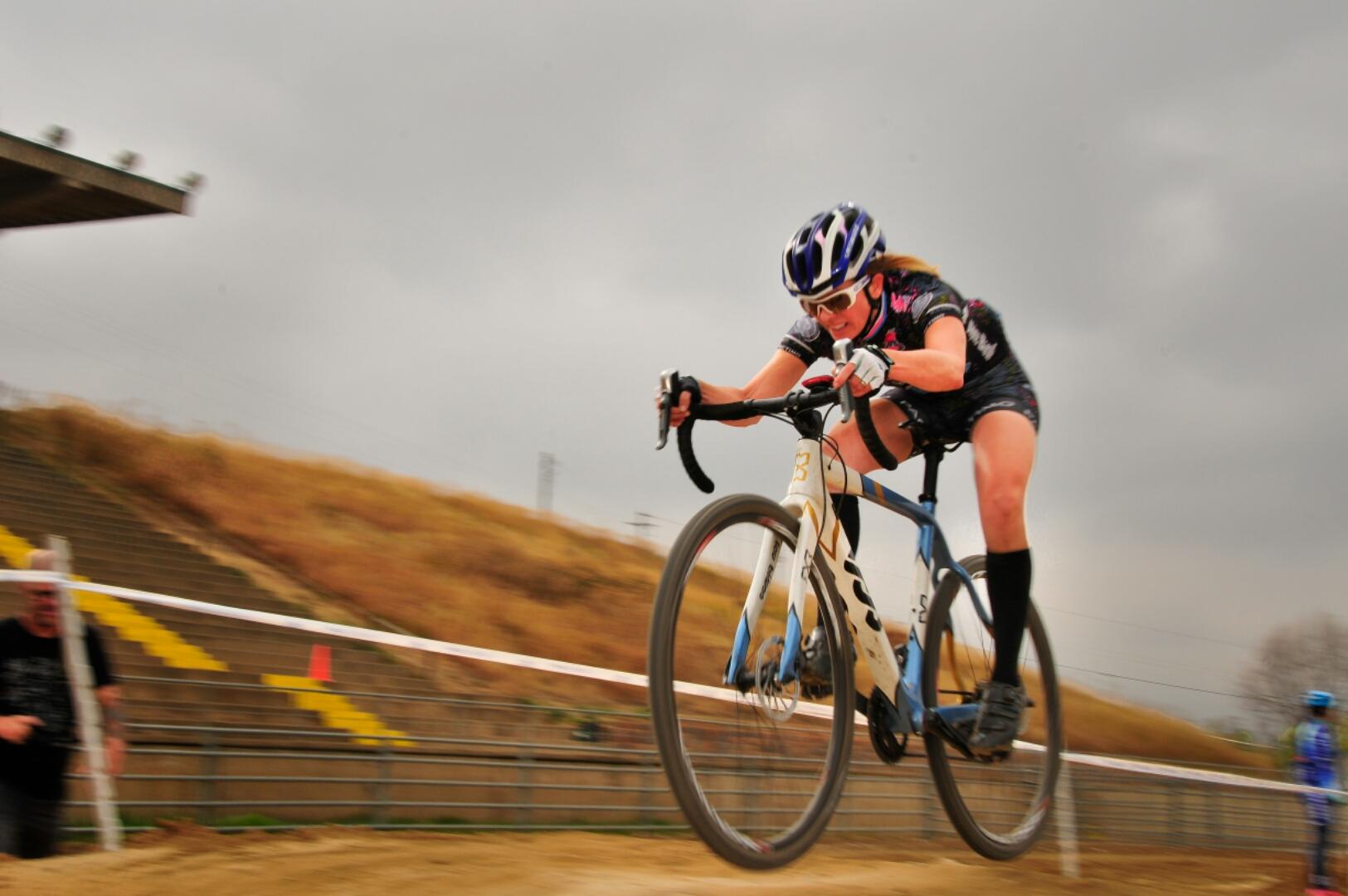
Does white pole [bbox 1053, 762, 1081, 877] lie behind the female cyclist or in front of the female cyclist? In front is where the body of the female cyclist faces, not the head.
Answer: behind

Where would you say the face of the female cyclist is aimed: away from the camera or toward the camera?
toward the camera

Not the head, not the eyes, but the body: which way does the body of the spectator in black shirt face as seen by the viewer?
toward the camera

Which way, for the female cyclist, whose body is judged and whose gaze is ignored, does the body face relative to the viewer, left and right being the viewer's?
facing the viewer and to the left of the viewer

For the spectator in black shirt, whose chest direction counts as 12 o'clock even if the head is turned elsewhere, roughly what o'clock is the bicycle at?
The bicycle is roughly at 11 o'clock from the spectator in black shirt.

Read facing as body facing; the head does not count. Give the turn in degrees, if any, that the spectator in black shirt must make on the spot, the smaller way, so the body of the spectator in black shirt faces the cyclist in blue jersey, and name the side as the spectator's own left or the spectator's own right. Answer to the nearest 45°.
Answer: approximately 90° to the spectator's own left

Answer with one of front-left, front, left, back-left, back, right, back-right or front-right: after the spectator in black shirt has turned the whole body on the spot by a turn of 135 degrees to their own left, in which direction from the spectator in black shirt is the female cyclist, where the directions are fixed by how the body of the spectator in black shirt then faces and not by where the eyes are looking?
right
